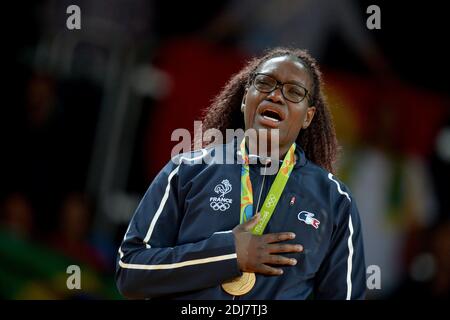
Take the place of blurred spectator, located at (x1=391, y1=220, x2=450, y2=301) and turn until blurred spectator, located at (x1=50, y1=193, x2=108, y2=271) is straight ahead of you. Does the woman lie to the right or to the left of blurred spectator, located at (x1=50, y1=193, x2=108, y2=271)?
left

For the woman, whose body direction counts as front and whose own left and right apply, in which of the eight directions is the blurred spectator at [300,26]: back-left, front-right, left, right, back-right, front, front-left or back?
back

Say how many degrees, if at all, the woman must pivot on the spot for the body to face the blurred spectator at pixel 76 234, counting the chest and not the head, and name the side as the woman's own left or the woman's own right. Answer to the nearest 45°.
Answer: approximately 135° to the woman's own right

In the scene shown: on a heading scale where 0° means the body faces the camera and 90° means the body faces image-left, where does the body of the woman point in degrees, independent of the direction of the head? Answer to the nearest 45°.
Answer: approximately 0°

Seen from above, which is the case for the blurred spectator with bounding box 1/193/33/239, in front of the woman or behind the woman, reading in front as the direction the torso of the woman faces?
behind
